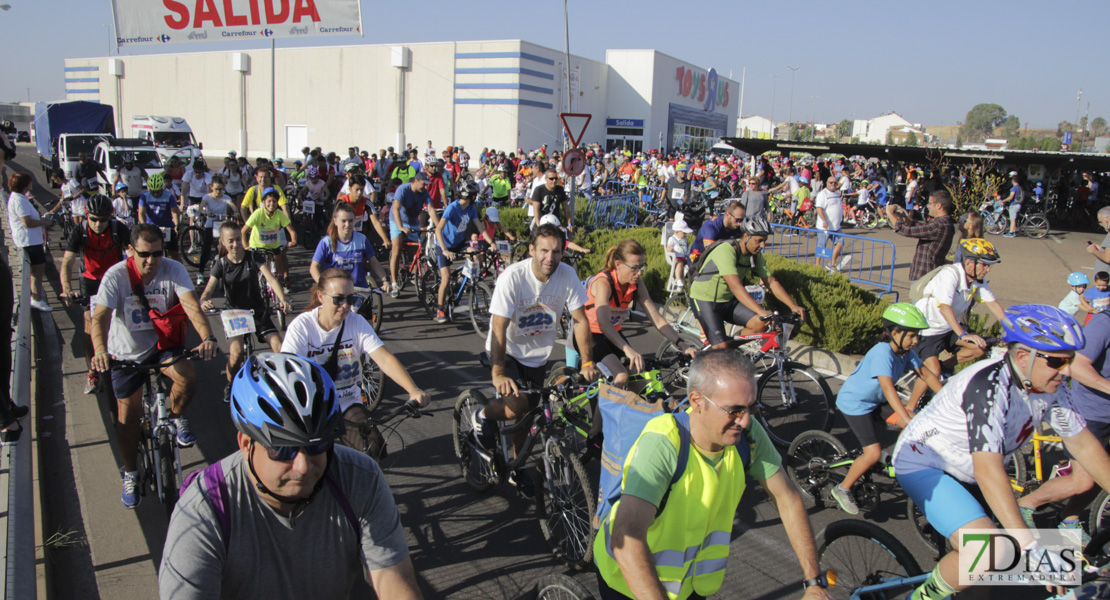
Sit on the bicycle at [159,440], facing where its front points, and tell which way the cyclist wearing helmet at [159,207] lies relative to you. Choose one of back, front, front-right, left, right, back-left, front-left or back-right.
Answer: back

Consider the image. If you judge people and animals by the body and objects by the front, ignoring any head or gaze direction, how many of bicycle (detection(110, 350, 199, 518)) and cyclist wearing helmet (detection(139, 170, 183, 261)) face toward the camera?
2

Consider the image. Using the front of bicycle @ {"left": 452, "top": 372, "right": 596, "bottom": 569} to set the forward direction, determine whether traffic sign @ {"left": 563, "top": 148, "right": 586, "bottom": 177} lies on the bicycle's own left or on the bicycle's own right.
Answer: on the bicycle's own left

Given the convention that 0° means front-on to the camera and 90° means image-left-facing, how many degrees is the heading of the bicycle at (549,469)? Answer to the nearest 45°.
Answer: approximately 315°

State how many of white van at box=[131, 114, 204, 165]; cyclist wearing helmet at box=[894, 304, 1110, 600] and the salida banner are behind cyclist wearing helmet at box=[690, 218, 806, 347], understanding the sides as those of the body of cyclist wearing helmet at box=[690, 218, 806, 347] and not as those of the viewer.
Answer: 2
